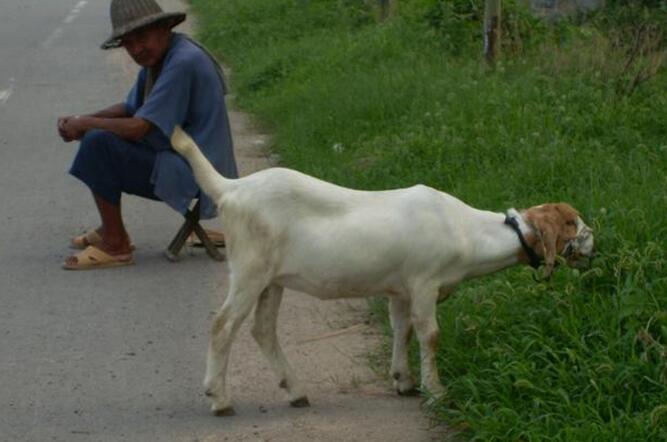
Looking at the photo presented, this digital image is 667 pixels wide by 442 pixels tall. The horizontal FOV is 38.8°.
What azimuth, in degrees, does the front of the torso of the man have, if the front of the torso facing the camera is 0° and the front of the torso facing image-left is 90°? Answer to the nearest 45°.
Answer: approximately 90°

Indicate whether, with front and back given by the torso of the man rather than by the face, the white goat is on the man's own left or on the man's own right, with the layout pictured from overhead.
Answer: on the man's own left

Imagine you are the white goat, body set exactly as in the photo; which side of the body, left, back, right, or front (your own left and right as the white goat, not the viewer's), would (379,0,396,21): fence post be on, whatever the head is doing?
left

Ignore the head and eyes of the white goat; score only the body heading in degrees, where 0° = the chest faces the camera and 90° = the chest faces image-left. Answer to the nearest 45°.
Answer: approximately 270°

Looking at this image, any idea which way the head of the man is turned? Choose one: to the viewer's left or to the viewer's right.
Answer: to the viewer's left

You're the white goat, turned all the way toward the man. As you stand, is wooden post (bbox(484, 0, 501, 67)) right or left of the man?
right

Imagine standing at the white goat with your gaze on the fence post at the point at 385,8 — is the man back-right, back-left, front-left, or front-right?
front-left

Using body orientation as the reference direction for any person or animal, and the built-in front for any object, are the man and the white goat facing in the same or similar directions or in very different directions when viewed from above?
very different directions

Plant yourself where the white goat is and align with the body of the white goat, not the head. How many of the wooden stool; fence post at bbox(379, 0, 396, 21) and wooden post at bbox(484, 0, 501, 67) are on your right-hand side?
0

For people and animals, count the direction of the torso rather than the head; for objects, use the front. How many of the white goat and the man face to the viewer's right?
1

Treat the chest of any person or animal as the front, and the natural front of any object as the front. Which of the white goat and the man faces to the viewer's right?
the white goat

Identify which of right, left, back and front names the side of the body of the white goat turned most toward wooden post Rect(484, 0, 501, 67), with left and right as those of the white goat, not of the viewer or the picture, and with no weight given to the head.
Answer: left

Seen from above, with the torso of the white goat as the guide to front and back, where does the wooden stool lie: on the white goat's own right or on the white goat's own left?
on the white goat's own left
